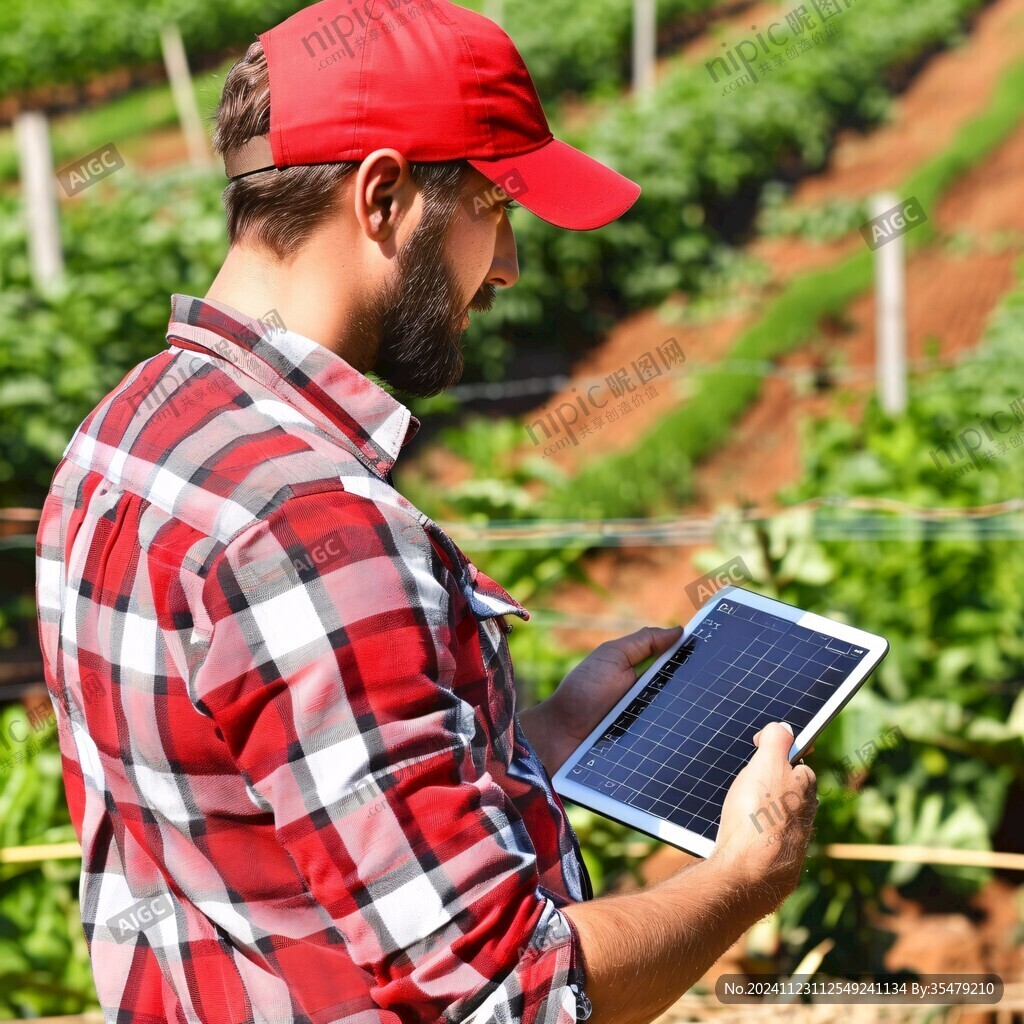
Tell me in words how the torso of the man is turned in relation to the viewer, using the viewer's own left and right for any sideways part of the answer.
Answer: facing away from the viewer and to the right of the viewer

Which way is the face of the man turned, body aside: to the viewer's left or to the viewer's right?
to the viewer's right

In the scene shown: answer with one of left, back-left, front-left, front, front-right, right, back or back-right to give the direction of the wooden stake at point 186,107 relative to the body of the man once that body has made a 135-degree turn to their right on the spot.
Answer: back
